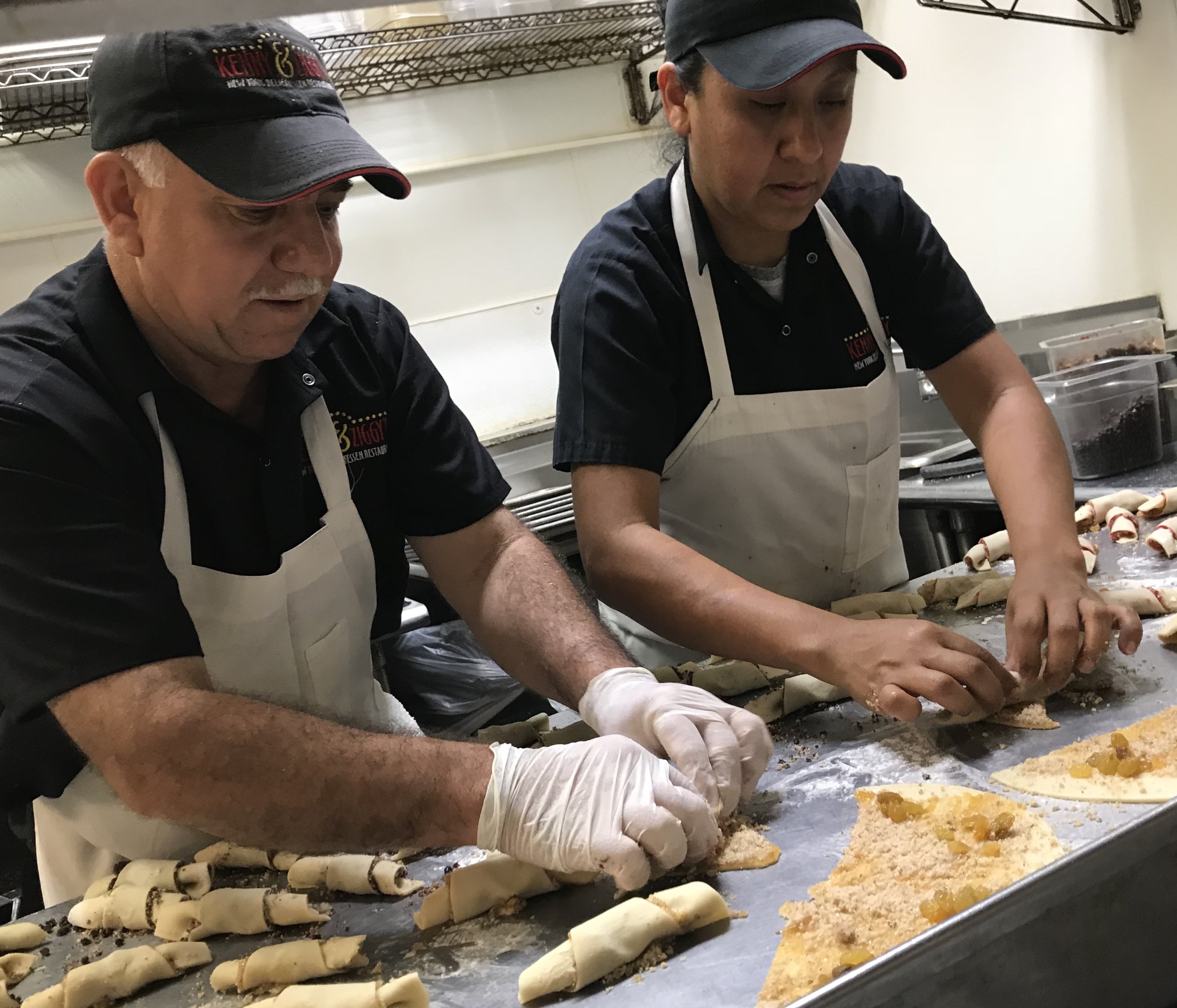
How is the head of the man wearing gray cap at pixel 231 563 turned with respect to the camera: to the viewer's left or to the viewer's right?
to the viewer's right

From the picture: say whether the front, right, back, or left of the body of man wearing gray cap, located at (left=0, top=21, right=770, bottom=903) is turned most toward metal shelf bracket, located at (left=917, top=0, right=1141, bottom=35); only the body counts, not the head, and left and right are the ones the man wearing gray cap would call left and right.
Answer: left

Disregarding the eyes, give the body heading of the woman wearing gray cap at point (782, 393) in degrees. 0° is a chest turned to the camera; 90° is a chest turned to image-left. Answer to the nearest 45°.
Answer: approximately 315°

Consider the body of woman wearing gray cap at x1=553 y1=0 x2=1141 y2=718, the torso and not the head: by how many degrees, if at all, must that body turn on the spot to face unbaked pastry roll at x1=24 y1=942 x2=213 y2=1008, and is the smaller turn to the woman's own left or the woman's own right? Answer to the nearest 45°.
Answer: approximately 90° to the woman's own right

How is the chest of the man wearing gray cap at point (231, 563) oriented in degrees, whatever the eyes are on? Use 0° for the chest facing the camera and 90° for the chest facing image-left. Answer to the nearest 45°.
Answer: approximately 315°

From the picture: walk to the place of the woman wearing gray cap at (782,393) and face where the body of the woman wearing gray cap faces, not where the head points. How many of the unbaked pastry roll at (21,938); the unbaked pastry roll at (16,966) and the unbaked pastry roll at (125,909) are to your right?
3

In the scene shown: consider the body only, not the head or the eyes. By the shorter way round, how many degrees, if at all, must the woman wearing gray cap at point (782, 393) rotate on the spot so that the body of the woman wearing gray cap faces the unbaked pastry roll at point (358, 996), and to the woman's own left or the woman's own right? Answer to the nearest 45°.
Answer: approximately 45° to the woman's own right

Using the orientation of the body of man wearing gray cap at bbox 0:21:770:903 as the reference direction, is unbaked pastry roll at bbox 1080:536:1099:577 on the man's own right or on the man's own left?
on the man's own left
